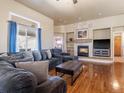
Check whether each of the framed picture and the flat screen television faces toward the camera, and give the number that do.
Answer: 2

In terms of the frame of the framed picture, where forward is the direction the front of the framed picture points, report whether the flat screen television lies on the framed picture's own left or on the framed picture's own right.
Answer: on the framed picture's own left

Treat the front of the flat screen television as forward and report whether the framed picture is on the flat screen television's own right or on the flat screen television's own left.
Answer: on the flat screen television's own right

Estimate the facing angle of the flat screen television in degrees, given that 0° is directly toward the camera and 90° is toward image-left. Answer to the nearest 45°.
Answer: approximately 0°

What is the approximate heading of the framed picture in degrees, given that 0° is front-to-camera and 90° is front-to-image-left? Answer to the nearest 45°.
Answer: approximately 0°
